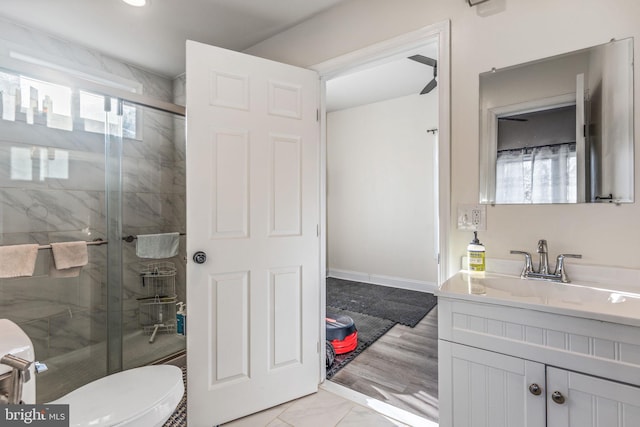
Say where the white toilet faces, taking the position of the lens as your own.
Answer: facing away from the viewer and to the right of the viewer

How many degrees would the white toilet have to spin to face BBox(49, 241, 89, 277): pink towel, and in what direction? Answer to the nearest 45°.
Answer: approximately 45° to its left

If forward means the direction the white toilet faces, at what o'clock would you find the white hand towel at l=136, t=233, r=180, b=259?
The white hand towel is roughly at 11 o'clock from the white toilet.

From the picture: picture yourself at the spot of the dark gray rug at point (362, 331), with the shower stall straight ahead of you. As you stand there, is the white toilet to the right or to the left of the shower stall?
left

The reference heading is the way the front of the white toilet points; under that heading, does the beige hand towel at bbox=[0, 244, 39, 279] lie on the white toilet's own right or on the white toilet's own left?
on the white toilet's own left

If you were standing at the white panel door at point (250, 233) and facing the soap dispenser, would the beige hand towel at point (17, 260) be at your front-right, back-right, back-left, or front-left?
back-right
